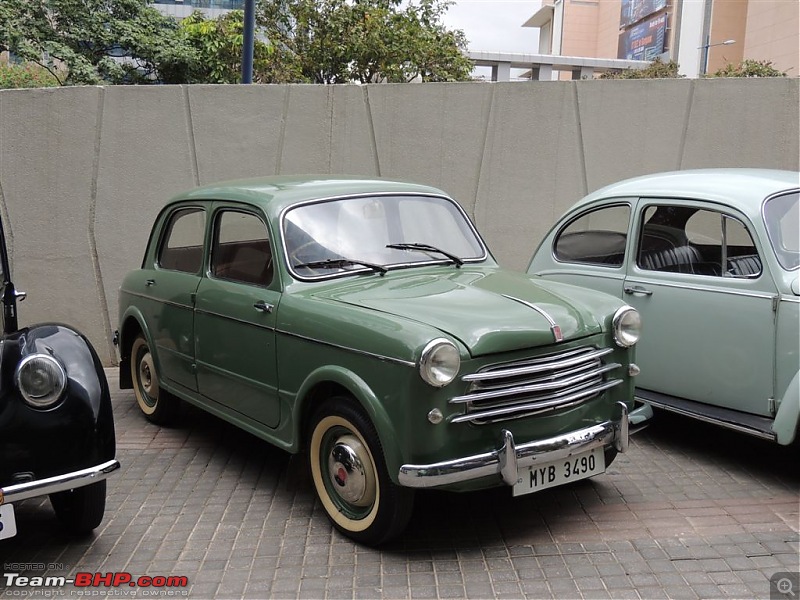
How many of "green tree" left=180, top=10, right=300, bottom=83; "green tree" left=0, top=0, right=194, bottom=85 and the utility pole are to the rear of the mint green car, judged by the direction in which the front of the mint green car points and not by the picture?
3

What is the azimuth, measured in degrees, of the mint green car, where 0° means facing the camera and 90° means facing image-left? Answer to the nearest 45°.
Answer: approximately 315°

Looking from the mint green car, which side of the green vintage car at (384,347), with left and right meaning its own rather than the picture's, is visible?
left

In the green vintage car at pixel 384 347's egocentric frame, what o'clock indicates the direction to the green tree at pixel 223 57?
The green tree is roughly at 7 o'clock from the green vintage car.

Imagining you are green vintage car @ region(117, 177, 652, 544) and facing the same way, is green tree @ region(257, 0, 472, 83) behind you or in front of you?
behind

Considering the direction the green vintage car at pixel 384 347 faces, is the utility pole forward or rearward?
rearward

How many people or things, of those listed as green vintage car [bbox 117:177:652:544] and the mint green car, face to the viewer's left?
0

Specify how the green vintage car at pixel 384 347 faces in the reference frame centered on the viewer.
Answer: facing the viewer and to the right of the viewer

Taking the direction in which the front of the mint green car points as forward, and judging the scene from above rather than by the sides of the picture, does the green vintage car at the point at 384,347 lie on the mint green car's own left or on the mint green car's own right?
on the mint green car's own right

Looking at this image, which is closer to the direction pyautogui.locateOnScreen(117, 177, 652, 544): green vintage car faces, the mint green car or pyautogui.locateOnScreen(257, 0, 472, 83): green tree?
the mint green car

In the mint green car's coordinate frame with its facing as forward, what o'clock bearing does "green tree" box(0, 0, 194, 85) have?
The green tree is roughly at 6 o'clock from the mint green car.
